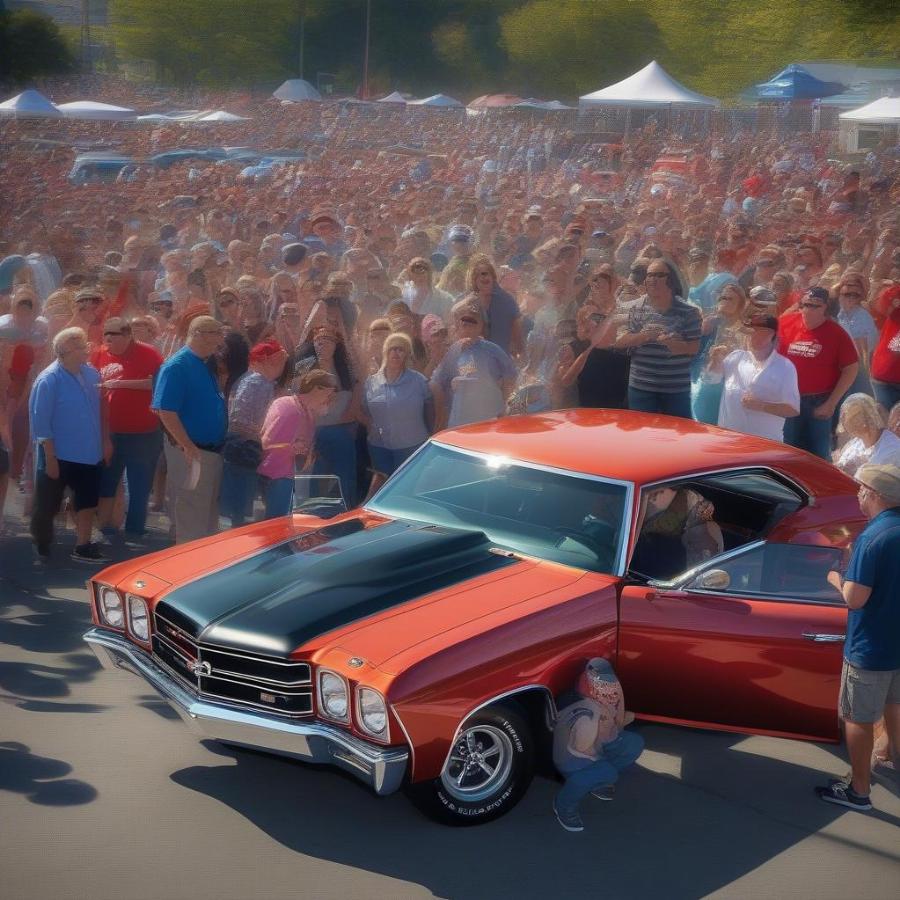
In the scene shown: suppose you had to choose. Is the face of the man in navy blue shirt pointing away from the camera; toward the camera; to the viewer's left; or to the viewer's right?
to the viewer's left

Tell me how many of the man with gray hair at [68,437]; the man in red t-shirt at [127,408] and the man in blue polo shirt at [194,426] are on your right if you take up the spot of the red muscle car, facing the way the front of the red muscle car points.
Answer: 3

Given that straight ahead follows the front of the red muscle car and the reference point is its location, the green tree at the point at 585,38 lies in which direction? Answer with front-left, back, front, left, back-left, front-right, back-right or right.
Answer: back-right

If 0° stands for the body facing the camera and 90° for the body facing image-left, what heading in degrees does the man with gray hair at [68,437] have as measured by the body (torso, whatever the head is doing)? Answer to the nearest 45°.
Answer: approximately 315°

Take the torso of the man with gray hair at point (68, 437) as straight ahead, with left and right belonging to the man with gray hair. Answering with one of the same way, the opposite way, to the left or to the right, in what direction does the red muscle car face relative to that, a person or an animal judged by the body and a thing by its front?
to the right

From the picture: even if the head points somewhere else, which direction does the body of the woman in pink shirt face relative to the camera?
to the viewer's right

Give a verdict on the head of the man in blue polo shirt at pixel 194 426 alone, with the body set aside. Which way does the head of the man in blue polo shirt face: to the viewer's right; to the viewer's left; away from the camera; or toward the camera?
to the viewer's right

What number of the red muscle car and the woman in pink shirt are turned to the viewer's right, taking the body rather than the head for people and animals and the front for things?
1

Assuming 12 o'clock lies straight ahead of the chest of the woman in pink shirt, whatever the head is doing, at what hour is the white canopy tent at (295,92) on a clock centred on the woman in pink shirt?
The white canopy tent is roughly at 9 o'clock from the woman in pink shirt.

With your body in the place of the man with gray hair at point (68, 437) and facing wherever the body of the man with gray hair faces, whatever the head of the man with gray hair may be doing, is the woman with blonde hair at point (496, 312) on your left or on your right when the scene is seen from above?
on your left

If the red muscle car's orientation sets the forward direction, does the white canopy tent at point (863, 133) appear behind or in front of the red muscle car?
behind
